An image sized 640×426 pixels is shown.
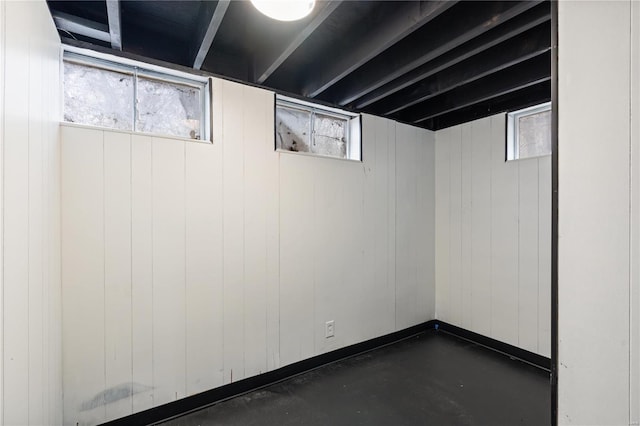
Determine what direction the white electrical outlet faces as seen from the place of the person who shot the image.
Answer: facing the viewer and to the right of the viewer

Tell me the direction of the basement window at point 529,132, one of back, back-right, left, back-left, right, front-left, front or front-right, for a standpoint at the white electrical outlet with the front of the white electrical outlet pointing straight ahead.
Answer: front-left

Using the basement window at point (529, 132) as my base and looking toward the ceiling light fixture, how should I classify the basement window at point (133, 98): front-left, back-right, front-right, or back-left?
front-right
